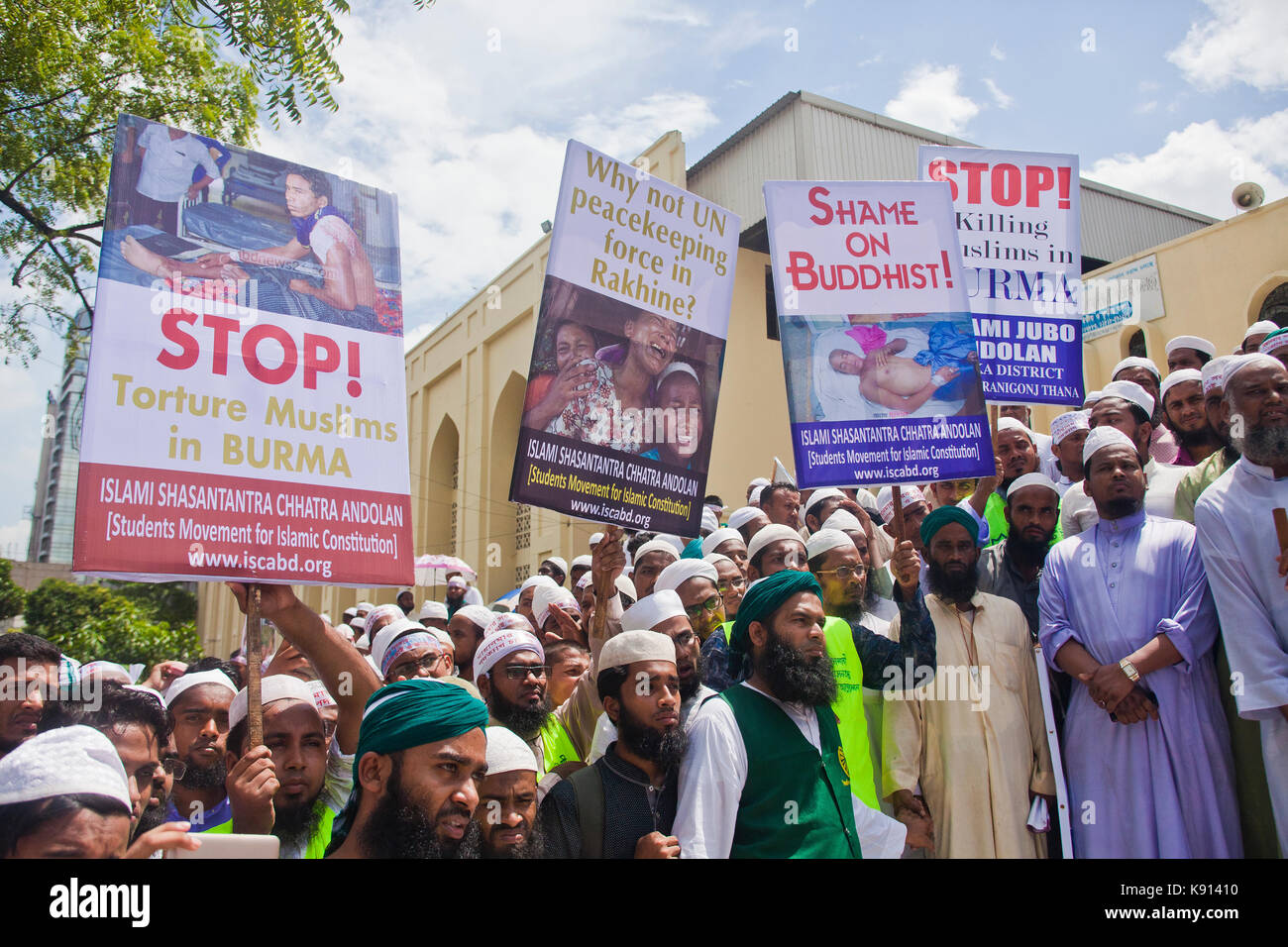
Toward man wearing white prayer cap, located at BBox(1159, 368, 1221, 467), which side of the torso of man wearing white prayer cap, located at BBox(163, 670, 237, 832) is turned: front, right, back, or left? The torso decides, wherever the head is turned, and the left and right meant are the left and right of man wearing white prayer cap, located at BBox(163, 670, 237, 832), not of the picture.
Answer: left

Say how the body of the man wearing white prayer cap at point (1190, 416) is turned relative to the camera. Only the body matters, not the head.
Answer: toward the camera

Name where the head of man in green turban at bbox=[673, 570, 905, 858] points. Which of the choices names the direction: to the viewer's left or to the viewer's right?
to the viewer's right

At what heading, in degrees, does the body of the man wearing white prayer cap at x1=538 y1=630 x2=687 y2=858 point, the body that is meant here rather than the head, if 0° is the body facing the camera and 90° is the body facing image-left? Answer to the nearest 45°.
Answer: approximately 315°

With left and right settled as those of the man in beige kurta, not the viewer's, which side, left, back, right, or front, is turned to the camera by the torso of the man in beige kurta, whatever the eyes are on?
front

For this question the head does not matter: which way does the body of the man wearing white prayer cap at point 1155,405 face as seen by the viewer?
toward the camera

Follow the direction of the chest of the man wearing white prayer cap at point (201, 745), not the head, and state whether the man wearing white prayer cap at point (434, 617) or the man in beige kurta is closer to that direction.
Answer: the man in beige kurta

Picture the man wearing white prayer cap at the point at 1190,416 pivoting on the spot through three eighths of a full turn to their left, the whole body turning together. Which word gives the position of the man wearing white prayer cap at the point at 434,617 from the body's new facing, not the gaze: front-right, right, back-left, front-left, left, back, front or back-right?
back-left

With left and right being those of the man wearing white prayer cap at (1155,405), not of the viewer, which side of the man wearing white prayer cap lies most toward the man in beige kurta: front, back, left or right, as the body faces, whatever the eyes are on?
front

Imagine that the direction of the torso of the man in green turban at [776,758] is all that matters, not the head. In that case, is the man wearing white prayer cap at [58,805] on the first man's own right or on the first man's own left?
on the first man's own right

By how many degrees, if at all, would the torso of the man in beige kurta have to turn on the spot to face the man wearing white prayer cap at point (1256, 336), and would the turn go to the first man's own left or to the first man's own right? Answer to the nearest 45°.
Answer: approximately 135° to the first man's own left
